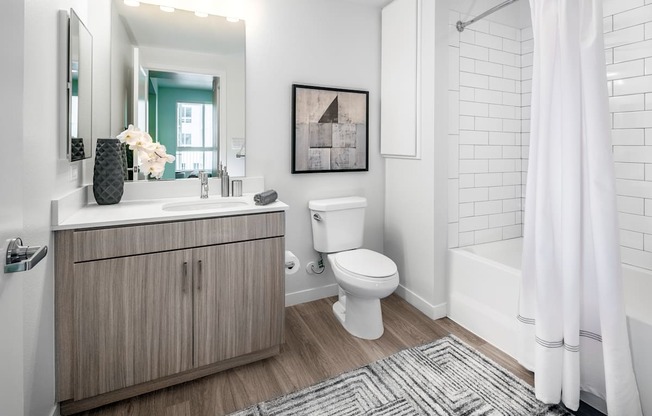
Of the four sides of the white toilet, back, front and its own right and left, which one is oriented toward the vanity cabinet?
right

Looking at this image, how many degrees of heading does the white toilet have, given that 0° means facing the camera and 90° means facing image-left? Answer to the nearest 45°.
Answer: approximately 315°

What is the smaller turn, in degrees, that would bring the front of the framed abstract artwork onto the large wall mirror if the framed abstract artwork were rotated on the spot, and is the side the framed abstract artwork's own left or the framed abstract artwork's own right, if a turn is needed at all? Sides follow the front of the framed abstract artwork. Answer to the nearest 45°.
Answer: approximately 90° to the framed abstract artwork's own right

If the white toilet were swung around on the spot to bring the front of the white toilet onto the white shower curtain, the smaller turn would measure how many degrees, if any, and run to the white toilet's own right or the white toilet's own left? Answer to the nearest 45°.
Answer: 0° — it already faces it

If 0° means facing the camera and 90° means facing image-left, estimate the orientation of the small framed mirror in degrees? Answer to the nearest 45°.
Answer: approximately 270°
